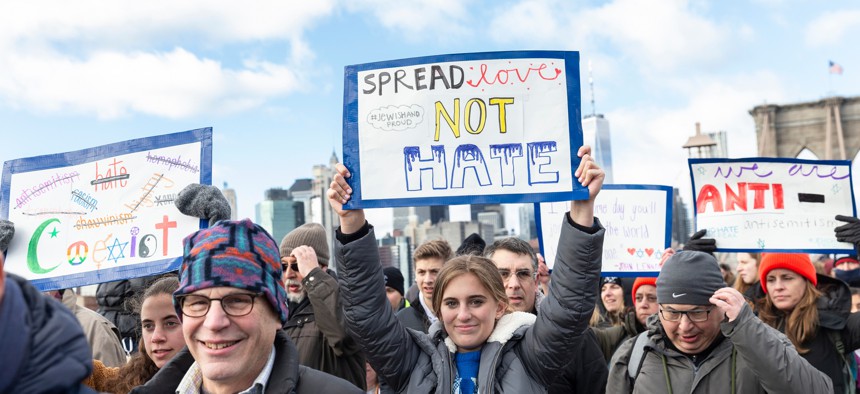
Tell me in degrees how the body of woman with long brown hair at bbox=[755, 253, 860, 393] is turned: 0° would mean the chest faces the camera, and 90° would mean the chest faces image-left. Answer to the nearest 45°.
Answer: approximately 45°

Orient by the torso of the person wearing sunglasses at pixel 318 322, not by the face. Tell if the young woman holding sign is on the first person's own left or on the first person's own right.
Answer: on the first person's own left

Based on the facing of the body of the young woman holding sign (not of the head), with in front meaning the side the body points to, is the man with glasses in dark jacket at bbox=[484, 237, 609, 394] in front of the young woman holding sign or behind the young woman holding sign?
behind

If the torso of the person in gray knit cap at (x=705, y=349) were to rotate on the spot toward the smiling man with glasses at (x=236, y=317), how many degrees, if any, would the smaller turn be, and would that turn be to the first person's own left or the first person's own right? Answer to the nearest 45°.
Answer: approximately 45° to the first person's own right

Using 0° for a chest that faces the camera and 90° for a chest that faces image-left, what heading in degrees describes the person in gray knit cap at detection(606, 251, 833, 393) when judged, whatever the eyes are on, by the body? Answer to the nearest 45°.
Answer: approximately 0°

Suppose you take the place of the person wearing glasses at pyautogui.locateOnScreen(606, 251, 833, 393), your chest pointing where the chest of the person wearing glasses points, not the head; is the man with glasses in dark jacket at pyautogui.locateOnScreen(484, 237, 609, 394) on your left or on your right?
on your right

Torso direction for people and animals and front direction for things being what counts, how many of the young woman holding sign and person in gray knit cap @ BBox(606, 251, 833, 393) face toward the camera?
2

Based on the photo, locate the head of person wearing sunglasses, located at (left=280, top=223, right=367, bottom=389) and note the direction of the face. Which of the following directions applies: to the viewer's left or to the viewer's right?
to the viewer's left

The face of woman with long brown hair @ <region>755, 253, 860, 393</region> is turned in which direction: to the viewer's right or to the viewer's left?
to the viewer's left
